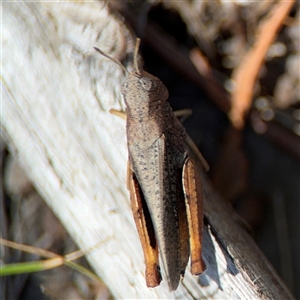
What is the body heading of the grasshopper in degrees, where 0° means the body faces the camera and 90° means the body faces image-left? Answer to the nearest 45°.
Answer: approximately 180°
